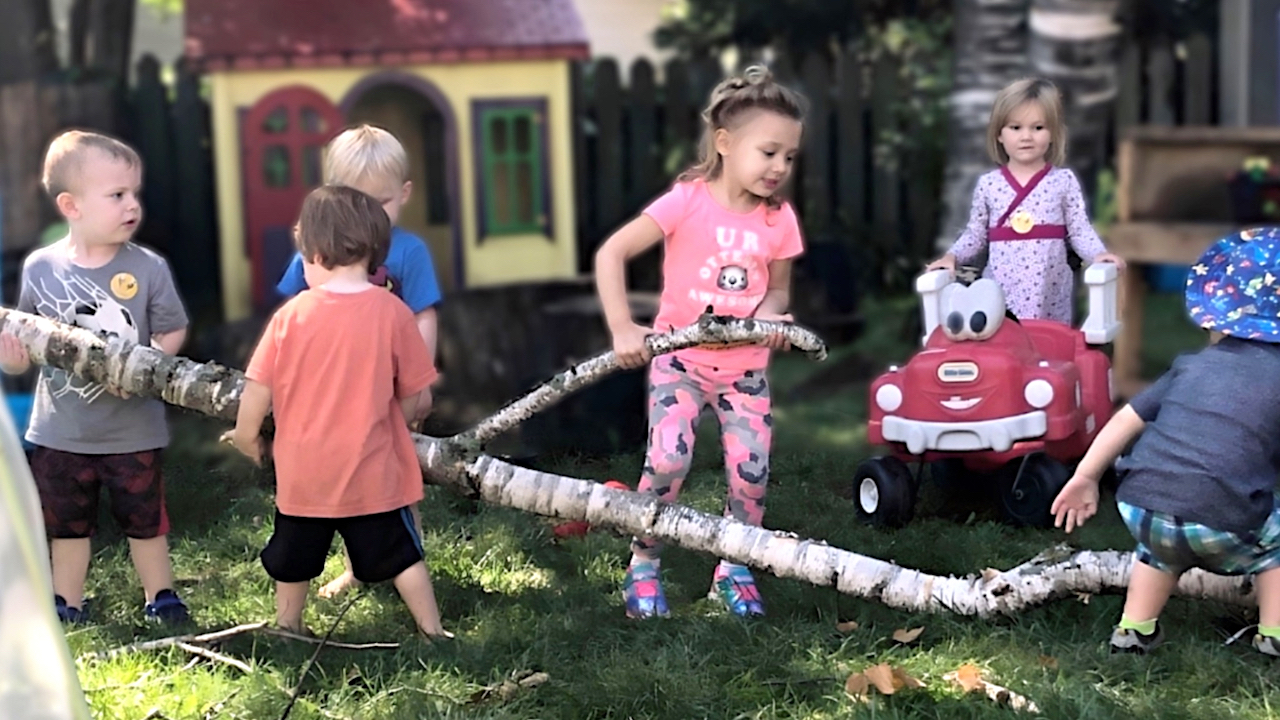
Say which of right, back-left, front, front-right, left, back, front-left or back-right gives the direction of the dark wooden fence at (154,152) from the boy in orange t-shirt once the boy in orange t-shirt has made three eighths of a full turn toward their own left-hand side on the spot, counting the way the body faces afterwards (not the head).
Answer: back-right

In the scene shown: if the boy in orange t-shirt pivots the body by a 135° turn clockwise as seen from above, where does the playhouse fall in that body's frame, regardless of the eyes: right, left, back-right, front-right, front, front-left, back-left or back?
back-left

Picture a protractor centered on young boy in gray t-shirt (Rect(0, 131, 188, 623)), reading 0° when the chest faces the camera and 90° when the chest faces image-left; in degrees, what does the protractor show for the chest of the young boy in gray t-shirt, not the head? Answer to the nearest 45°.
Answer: approximately 0°

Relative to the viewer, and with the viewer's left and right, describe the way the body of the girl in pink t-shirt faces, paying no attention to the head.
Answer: facing the viewer

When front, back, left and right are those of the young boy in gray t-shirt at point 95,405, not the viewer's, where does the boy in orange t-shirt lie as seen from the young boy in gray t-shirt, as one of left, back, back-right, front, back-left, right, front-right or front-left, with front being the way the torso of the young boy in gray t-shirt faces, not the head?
front-left

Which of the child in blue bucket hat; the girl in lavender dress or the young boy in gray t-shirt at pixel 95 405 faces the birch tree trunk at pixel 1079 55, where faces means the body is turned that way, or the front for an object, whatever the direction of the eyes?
the child in blue bucket hat

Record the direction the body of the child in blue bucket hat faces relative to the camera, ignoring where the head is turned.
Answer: away from the camera

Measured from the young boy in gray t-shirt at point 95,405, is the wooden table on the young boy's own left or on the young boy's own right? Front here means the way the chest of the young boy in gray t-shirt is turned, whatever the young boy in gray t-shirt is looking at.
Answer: on the young boy's own left

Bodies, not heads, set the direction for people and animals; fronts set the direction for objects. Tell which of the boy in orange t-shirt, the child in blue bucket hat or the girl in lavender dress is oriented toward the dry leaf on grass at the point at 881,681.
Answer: the girl in lavender dress

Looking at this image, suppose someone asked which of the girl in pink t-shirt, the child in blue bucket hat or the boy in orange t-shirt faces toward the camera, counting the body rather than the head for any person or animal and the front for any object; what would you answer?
the girl in pink t-shirt

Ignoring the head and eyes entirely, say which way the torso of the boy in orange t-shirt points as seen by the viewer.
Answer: away from the camera

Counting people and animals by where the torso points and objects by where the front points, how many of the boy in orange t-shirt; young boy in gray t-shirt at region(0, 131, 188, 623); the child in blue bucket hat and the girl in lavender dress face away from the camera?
2

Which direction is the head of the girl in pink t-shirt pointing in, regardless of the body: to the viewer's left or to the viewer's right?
to the viewer's right

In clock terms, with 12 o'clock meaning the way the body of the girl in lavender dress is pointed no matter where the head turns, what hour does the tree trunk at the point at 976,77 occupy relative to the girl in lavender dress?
The tree trunk is roughly at 6 o'clock from the girl in lavender dress.

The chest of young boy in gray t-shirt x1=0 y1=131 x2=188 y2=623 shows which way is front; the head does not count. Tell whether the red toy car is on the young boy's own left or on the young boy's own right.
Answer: on the young boy's own left

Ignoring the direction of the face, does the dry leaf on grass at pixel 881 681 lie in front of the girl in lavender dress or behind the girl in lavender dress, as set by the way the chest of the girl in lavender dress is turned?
in front

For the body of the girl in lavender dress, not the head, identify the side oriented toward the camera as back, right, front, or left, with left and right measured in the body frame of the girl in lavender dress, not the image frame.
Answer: front
